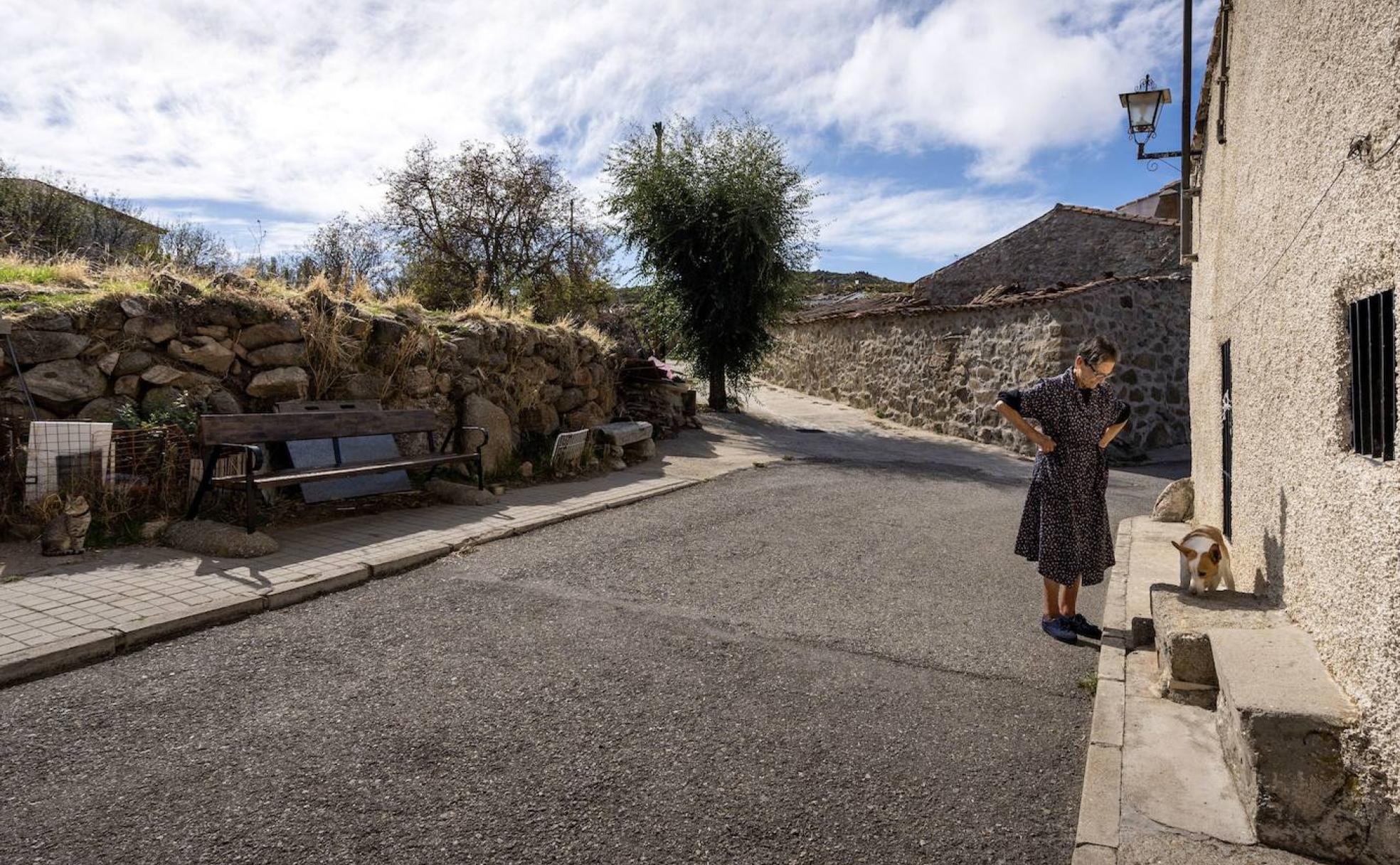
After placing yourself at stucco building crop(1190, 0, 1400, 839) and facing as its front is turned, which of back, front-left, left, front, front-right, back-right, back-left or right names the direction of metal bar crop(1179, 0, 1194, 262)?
right

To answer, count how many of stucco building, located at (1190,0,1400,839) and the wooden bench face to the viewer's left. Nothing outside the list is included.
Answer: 1

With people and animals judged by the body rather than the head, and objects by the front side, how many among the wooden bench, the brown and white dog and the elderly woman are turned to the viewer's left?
0

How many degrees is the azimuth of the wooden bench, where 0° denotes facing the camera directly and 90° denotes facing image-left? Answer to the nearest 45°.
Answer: approximately 315°

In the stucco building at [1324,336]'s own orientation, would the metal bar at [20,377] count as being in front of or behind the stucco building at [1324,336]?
in front

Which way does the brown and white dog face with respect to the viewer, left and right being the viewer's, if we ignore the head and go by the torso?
facing the viewer

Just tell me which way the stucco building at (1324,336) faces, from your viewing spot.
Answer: facing to the left of the viewer

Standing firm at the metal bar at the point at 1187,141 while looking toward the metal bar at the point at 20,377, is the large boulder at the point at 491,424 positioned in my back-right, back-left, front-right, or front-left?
front-right
